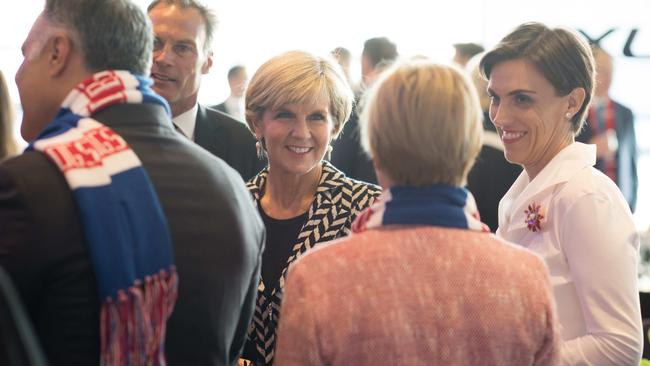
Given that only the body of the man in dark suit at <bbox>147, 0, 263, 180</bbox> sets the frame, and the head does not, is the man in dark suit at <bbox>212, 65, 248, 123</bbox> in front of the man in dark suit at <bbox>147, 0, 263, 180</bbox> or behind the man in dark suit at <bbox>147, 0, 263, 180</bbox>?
behind

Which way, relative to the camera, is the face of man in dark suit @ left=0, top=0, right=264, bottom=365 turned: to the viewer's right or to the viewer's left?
to the viewer's left

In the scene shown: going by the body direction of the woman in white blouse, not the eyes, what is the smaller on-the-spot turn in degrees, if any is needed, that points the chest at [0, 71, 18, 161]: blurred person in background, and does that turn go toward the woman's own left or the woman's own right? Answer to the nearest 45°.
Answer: approximately 45° to the woman's own right

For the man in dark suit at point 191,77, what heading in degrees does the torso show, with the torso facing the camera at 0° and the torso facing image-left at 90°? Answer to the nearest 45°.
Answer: approximately 45°

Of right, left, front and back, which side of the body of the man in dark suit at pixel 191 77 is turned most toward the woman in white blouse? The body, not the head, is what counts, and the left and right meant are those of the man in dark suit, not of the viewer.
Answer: left

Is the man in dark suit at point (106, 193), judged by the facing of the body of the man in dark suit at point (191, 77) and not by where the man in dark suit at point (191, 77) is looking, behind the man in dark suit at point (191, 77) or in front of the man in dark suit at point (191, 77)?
in front

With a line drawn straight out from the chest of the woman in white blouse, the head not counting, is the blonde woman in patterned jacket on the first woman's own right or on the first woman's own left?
on the first woman's own right
